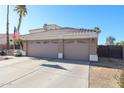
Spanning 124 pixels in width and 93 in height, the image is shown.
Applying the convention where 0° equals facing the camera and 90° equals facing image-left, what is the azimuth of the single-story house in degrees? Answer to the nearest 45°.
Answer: approximately 0°

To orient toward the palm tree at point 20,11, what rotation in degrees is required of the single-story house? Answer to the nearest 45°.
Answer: approximately 135° to its right
